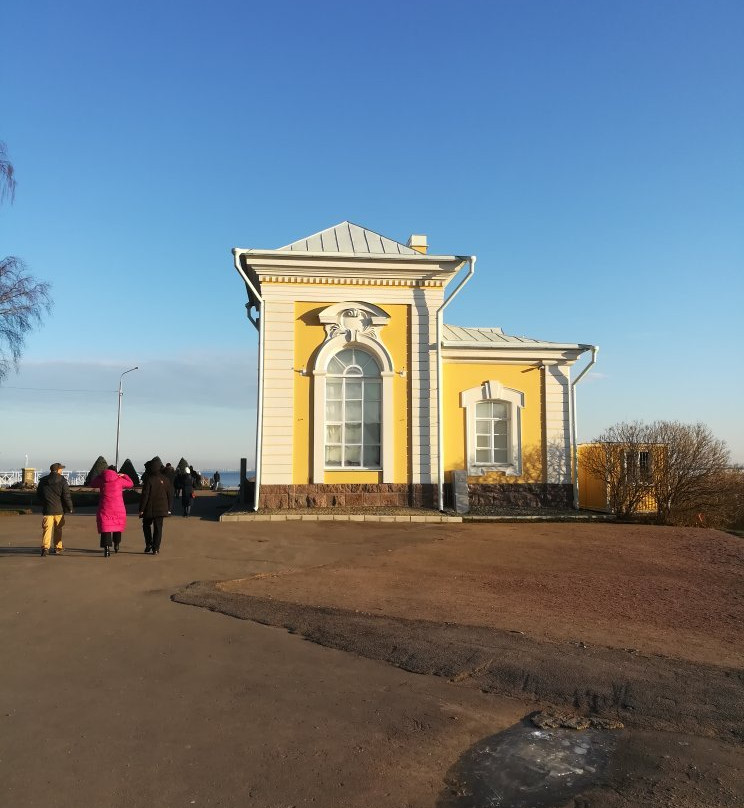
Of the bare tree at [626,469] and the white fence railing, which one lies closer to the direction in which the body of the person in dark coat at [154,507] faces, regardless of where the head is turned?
the white fence railing

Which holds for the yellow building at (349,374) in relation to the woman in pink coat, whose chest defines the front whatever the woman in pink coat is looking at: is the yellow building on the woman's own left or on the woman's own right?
on the woman's own right

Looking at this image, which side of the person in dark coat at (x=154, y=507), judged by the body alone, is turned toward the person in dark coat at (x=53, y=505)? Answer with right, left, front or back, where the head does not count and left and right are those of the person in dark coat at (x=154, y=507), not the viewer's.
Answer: left

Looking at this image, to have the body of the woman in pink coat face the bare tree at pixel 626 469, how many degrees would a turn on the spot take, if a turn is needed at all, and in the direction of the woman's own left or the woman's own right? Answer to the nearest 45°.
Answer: approximately 90° to the woman's own right

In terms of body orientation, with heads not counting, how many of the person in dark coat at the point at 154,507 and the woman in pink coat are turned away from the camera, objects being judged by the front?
2

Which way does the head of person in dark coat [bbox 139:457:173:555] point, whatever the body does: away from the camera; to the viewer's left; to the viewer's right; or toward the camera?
away from the camera

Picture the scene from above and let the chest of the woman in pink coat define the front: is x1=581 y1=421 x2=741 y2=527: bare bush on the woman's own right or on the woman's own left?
on the woman's own right

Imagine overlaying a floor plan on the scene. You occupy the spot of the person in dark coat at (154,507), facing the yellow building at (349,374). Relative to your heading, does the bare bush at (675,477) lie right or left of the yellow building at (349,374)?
right

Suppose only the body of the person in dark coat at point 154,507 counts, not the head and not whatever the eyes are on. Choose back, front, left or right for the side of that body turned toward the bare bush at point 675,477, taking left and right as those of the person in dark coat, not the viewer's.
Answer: right

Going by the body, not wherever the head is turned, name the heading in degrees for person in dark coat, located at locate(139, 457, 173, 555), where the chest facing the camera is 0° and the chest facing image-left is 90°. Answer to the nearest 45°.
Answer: approximately 180°

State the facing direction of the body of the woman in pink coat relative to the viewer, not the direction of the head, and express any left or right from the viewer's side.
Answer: facing away from the viewer

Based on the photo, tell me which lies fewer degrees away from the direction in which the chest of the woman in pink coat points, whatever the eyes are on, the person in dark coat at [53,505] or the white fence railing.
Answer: the white fence railing
